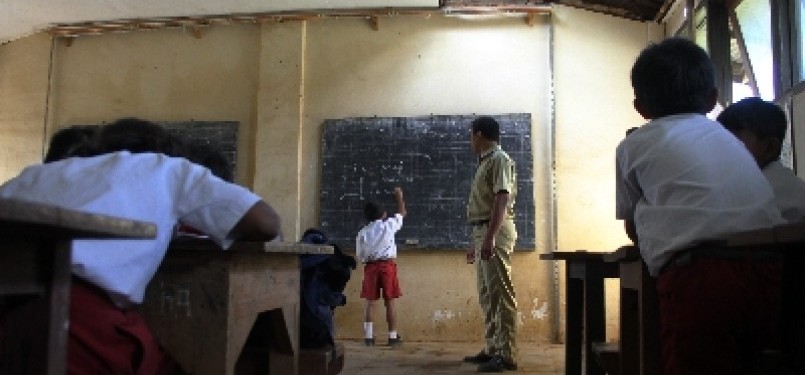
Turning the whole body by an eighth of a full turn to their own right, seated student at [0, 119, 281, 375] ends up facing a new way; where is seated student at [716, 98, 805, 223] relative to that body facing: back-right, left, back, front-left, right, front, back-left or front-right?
front-right

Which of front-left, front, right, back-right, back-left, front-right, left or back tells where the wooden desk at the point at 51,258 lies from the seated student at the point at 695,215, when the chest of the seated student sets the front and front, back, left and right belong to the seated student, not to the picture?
back-left

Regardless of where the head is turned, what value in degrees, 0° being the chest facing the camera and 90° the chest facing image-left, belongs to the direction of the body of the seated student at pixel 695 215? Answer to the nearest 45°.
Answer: approximately 180°

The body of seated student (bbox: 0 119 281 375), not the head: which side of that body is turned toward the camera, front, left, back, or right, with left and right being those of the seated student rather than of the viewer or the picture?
back

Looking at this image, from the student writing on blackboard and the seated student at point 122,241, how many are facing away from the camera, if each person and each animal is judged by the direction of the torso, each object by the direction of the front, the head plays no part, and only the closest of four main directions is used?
2

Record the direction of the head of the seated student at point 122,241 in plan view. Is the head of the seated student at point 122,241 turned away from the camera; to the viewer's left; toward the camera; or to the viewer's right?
away from the camera

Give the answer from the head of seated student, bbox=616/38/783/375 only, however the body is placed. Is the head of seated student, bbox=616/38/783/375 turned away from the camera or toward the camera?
away from the camera

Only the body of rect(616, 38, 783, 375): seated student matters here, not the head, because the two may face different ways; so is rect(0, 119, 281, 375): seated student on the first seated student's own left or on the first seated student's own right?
on the first seated student's own left

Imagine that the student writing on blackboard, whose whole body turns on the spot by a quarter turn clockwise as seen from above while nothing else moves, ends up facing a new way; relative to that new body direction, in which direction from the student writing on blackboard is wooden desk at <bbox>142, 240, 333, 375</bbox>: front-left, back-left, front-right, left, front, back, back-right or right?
right

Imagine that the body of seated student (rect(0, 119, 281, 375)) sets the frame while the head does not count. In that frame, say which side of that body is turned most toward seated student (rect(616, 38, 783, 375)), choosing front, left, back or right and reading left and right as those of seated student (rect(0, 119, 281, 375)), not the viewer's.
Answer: right

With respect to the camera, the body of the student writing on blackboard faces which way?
away from the camera
